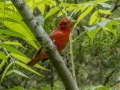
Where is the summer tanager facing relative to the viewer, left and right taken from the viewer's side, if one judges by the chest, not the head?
facing to the right of the viewer
